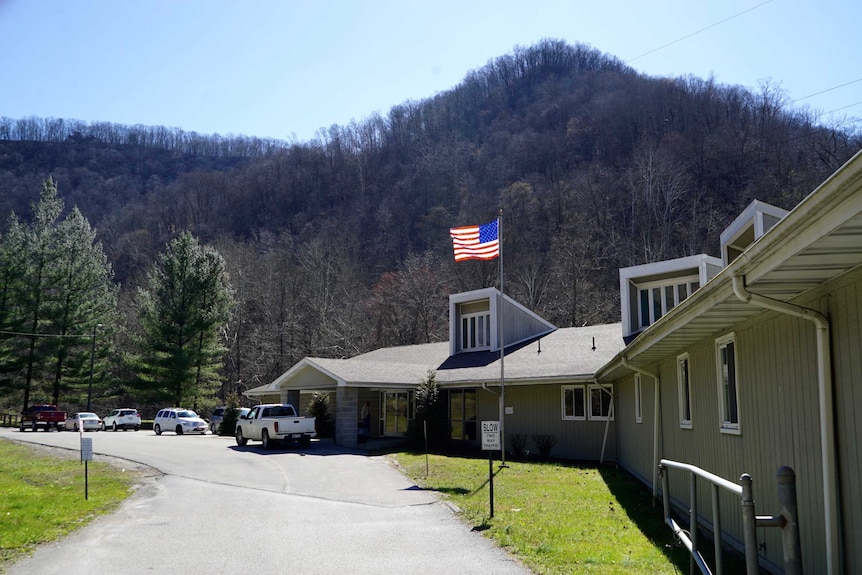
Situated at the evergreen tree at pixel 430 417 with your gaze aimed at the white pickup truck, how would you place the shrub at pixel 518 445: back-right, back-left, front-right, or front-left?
back-left

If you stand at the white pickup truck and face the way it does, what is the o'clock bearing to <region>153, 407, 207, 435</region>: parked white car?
The parked white car is roughly at 1 o'clock from the white pickup truck.

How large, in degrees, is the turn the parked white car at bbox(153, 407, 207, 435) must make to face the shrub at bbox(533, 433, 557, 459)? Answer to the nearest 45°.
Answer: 0° — it already faces it

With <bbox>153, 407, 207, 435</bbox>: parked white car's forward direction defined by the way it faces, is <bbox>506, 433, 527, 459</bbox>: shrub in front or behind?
in front

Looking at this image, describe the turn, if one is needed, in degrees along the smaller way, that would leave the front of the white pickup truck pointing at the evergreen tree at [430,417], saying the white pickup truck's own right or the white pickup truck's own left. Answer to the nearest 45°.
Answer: approximately 135° to the white pickup truck's own right

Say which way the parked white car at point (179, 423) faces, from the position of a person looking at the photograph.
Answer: facing the viewer and to the right of the viewer

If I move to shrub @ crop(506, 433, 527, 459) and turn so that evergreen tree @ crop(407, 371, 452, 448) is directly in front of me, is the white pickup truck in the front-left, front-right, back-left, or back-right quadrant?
front-left

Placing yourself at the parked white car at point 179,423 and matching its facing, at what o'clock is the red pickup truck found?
The red pickup truck is roughly at 6 o'clock from the parked white car.

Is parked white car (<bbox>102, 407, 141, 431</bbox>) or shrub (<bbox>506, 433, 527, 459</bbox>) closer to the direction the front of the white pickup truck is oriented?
the parked white car

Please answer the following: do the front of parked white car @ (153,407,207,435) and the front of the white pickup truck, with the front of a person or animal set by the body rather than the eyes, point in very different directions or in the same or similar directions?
very different directions

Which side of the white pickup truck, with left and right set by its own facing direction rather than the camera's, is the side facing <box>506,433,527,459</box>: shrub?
back

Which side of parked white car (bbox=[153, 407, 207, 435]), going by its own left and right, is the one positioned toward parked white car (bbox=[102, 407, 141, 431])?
back
